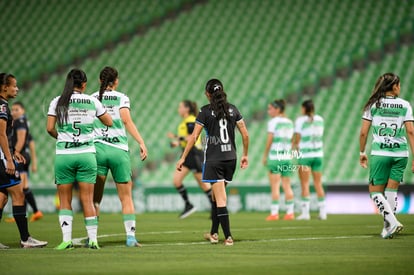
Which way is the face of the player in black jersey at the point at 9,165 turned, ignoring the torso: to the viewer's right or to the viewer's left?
to the viewer's right

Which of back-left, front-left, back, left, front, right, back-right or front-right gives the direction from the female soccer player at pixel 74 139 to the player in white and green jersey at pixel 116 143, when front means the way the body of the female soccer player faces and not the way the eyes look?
front-right

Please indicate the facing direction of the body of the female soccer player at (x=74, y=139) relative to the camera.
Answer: away from the camera

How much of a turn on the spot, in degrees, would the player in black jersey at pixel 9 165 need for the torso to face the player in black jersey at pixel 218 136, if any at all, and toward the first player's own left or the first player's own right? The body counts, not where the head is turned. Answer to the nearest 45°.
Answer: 0° — they already face them

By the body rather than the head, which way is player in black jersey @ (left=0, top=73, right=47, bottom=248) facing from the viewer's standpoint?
to the viewer's right

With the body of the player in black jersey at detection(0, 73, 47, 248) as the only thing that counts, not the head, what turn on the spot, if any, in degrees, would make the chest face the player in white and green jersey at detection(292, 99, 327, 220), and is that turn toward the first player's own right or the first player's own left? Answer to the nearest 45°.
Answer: approximately 45° to the first player's own left

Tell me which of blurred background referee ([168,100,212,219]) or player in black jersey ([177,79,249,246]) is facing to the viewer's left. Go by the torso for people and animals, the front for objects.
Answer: the blurred background referee

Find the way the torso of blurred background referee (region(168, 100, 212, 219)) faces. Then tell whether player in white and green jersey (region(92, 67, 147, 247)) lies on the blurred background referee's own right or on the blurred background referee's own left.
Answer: on the blurred background referee's own left

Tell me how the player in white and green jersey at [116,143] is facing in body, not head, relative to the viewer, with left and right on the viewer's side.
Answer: facing away from the viewer and to the right of the viewer

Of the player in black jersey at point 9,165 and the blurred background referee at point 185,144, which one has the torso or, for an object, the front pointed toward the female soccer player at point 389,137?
the player in black jersey

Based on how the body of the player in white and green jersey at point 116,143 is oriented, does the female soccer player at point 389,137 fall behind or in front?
in front

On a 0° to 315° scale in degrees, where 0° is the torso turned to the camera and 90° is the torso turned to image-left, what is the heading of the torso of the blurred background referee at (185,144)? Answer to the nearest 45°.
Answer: approximately 90°
